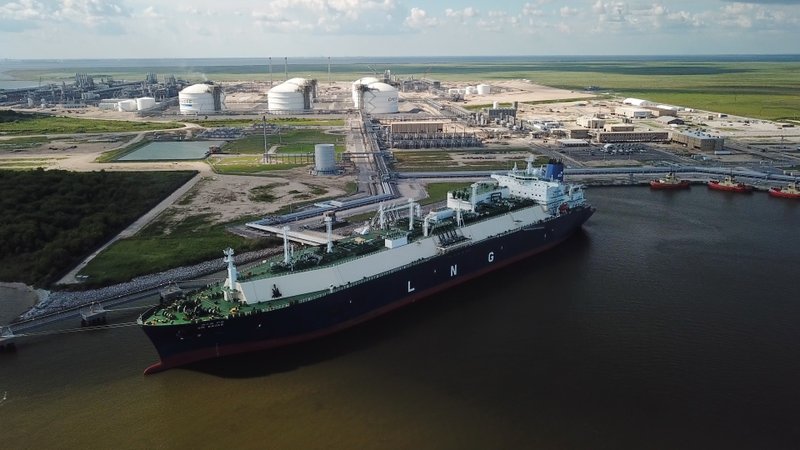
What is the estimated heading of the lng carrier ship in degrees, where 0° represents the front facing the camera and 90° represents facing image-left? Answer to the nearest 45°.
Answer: approximately 45°
